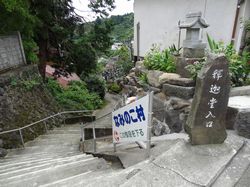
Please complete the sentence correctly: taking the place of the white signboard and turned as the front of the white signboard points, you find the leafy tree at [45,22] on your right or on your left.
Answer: on your right

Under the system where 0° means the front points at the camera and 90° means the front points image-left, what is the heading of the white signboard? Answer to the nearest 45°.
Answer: approximately 45°

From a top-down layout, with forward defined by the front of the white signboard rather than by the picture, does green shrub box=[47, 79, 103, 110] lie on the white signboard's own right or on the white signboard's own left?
on the white signboard's own right

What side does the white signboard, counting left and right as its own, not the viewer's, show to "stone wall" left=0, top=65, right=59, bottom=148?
right

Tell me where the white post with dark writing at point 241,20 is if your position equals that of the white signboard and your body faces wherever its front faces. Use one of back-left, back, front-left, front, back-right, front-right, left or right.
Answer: back

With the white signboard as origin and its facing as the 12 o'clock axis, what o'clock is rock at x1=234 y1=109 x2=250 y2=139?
The rock is roughly at 7 o'clock from the white signboard.

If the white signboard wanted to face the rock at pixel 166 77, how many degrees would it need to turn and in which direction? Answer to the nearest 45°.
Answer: approximately 180°

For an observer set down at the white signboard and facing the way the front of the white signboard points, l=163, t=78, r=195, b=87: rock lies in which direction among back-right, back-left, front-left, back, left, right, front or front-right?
back

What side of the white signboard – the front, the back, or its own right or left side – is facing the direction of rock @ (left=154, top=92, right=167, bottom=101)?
back
